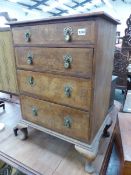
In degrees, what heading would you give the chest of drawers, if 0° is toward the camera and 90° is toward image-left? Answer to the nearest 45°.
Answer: approximately 45°
